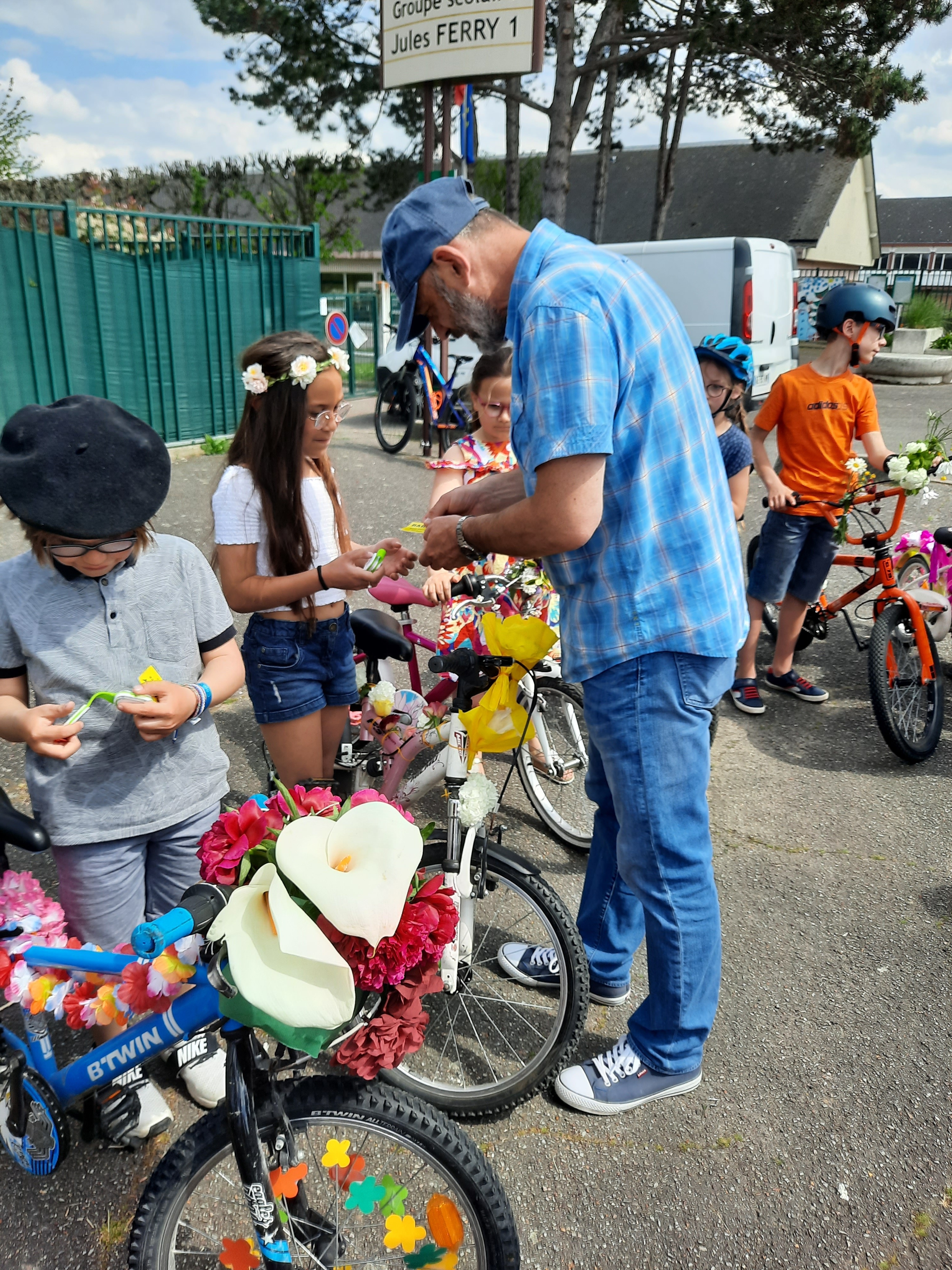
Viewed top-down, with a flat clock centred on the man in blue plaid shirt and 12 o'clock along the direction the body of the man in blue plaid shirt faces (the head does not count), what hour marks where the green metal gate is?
The green metal gate is roughly at 2 o'clock from the man in blue plaid shirt.

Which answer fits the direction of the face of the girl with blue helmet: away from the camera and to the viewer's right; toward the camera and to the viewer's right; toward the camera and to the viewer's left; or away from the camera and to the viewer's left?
toward the camera and to the viewer's left

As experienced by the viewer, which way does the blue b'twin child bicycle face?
facing the viewer and to the right of the viewer

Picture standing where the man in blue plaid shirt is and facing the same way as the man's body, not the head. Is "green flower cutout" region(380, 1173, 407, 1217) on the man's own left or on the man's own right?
on the man's own left

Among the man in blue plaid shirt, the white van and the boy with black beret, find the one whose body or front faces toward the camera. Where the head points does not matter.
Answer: the boy with black beret

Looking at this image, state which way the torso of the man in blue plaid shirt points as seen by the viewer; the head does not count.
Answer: to the viewer's left

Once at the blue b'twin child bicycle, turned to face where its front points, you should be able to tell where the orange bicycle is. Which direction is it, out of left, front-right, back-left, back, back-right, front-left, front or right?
left

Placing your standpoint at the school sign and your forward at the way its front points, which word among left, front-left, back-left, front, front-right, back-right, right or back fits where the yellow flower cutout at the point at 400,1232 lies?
front-left

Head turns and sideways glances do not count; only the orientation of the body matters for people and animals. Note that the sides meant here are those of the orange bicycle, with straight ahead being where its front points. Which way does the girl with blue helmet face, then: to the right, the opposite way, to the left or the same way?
to the right

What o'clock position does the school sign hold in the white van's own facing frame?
The school sign is roughly at 9 o'clock from the white van.

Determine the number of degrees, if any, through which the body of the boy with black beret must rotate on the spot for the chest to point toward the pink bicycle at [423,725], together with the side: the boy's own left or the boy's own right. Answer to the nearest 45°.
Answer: approximately 135° to the boy's own left

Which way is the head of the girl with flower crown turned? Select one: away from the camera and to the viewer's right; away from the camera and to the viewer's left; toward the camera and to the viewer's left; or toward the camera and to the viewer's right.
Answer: toward the camera and to the viewer's right

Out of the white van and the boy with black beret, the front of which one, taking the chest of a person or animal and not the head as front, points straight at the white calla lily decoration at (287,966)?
the boy with black beret
